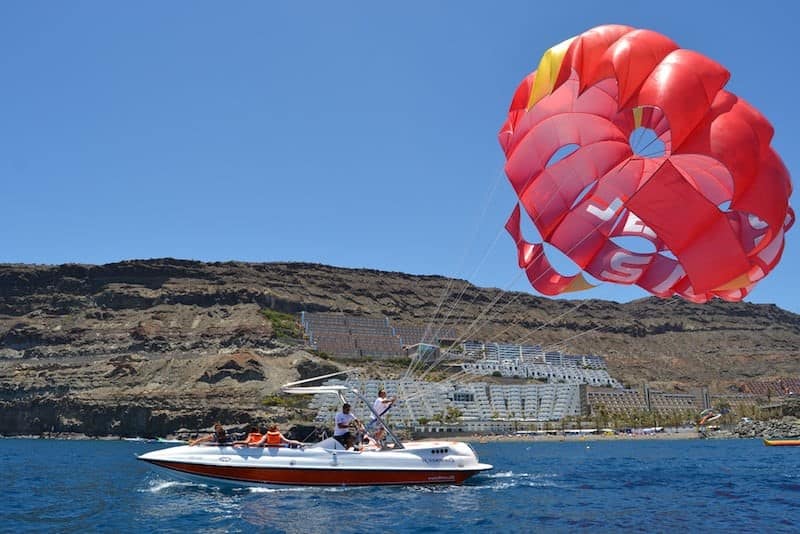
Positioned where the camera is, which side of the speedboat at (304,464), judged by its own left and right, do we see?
left
